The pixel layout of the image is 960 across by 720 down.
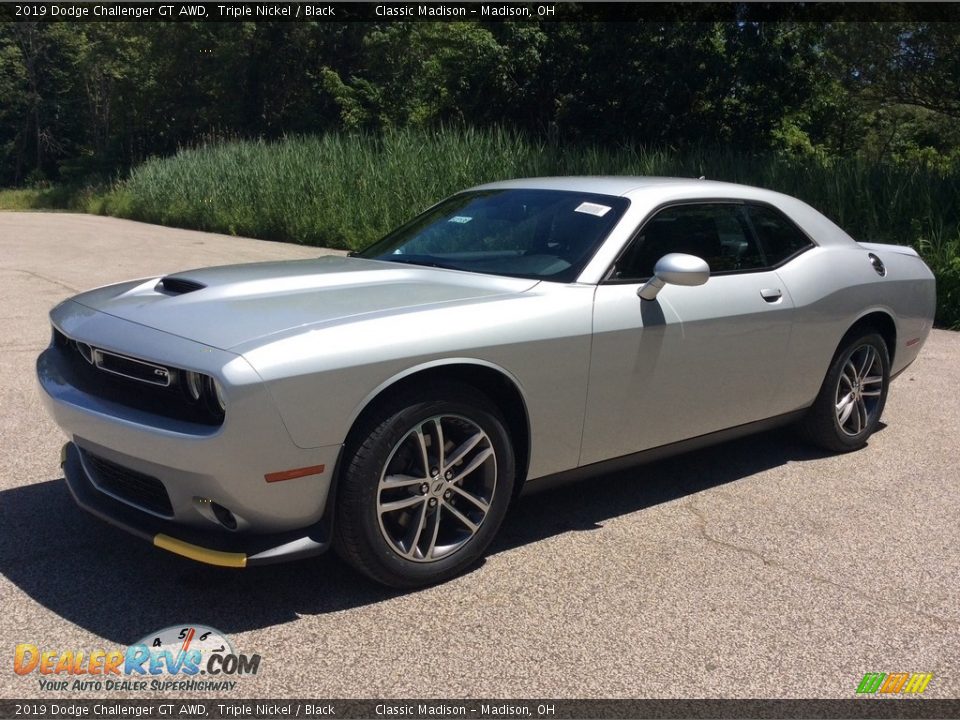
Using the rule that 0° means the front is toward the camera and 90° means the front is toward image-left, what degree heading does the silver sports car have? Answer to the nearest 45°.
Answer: approximately 45°
